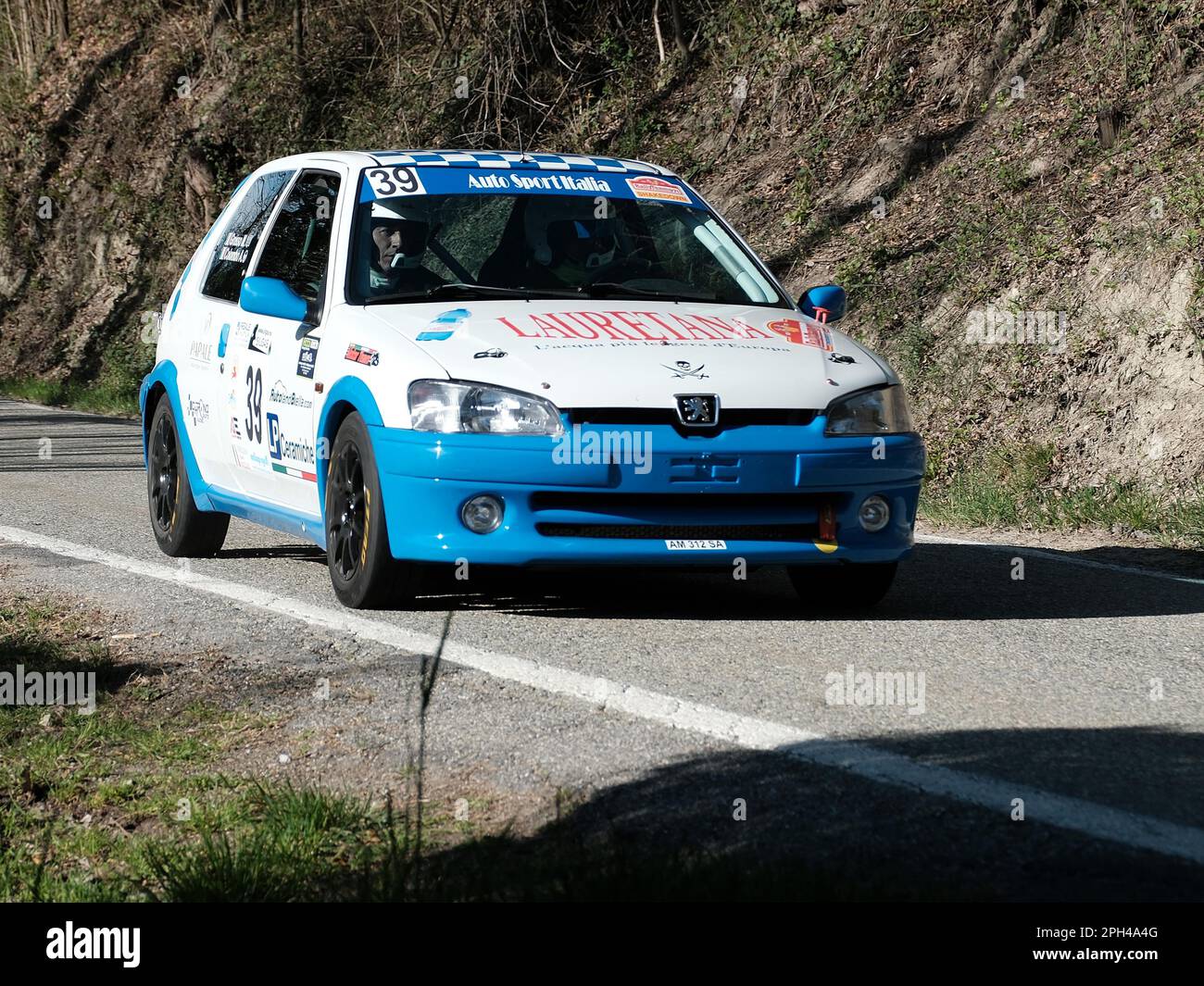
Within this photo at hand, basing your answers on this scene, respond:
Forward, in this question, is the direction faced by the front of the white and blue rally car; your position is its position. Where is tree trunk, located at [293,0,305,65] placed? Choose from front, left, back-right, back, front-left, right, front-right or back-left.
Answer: back-left

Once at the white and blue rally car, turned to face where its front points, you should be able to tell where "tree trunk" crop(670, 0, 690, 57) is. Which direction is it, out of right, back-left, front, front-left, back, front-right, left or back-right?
back-left
